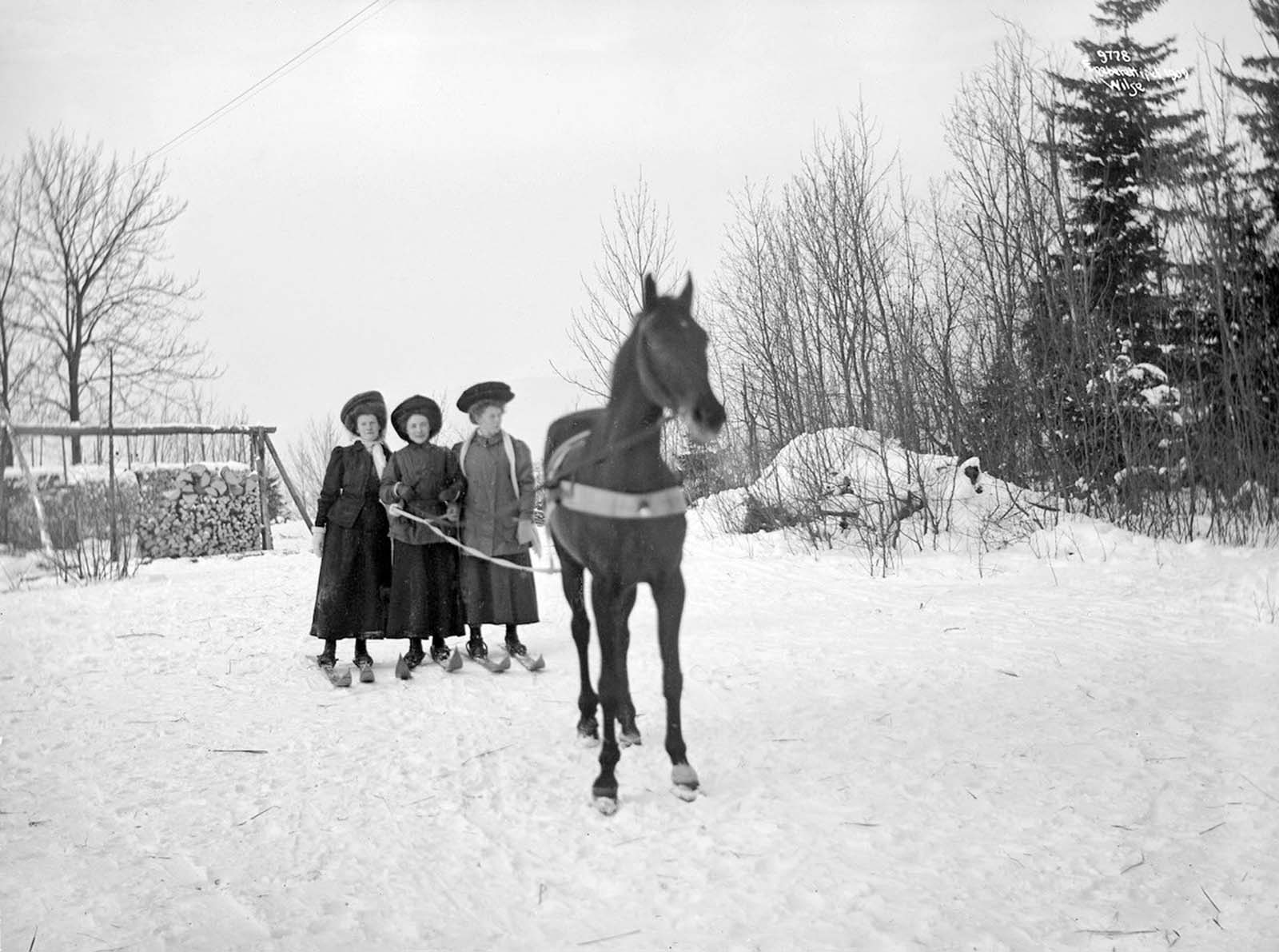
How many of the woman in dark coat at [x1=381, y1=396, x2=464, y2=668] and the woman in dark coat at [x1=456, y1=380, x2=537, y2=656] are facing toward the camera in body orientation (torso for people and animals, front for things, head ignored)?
2

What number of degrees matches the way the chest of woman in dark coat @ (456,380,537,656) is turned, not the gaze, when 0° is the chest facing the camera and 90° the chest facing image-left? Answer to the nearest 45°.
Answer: approximately 0°

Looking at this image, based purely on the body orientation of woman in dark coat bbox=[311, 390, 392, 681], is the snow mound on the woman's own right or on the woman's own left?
on the woman's own left

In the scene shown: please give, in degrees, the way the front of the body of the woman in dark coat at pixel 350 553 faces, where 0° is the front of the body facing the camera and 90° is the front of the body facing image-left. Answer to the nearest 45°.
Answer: approximately 0°
